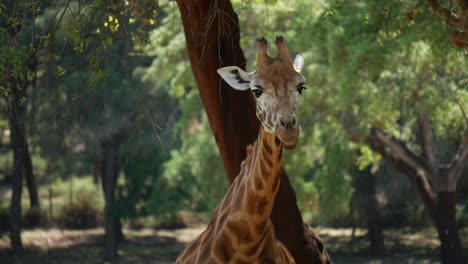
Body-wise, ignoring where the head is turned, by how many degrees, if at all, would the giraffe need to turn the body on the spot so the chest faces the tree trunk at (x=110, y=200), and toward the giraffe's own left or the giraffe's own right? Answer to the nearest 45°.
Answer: approximately 135° to the giraffe's own left

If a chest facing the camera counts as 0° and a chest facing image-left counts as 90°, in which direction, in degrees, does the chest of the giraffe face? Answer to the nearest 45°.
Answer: approximately 315°

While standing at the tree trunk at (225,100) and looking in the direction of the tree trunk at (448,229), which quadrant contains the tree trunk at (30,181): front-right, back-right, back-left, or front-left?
front-left

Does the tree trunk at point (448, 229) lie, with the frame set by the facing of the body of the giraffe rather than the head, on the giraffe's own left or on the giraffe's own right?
on the giraffe's own left

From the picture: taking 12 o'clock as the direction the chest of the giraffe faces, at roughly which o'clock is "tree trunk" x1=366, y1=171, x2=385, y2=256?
The tree trunk is roughly at 8 o'clock from the giraffe.

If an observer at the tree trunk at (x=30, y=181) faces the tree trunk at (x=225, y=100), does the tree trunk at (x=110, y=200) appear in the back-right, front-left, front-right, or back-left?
front-left

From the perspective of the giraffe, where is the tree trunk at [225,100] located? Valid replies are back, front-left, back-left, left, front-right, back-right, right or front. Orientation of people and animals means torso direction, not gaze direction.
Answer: back-left

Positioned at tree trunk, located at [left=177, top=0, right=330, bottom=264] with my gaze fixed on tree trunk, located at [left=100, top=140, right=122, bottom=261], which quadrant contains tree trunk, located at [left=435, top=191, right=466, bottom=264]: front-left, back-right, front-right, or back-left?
front-right
